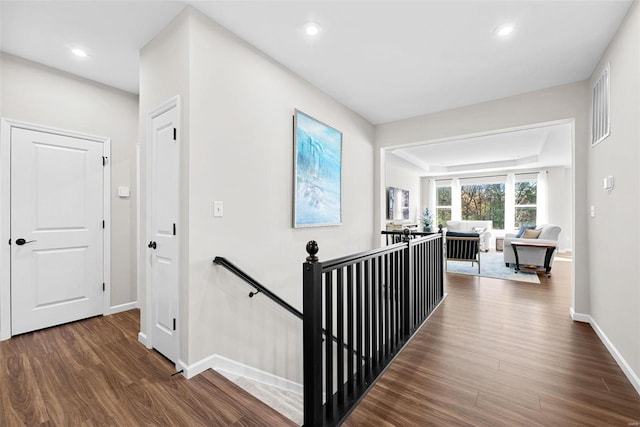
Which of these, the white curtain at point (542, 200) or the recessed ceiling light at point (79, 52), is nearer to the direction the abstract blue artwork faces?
the white curtain

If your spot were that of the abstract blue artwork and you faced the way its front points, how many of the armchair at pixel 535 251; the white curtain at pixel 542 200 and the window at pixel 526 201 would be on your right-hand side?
0

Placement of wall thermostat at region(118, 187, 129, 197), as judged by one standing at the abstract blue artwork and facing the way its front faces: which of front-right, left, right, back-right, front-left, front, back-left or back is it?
back-right

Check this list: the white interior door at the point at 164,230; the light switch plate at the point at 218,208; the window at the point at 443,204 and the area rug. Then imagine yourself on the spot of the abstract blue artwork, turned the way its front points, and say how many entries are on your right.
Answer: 2

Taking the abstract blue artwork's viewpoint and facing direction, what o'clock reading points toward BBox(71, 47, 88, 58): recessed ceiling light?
The recessed ceiling light is roughly at 4 o'clock from the abstract blue artwork.

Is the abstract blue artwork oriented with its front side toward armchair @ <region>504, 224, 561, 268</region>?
no

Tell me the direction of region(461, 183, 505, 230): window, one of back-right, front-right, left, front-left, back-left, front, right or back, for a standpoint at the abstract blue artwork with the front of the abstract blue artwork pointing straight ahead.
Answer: left

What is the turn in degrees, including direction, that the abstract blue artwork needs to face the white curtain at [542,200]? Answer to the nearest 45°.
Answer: approximately 90° to its left

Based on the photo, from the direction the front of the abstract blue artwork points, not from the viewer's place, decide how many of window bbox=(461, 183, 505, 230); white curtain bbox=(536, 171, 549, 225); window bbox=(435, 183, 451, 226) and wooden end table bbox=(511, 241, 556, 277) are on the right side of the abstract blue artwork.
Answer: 0

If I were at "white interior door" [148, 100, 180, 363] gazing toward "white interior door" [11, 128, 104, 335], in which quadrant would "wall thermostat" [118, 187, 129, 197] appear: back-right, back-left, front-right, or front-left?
front-right

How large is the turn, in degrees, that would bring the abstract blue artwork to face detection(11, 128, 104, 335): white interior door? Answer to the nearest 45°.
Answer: approximately 135° to its right

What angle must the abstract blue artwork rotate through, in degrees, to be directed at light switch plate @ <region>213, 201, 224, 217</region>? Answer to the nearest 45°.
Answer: approximately 90° to its right

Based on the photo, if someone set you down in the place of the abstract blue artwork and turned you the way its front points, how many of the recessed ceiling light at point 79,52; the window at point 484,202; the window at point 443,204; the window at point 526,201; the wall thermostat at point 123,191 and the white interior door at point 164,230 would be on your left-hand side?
3

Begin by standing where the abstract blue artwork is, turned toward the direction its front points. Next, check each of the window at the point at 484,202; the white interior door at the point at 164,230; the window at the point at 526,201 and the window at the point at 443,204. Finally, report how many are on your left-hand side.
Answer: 3

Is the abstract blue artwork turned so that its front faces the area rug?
no

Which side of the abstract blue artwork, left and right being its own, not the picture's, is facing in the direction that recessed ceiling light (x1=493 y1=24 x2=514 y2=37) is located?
front

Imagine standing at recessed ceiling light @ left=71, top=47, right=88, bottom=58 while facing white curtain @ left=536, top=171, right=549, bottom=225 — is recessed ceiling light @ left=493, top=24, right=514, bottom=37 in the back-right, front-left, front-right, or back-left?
front-right
